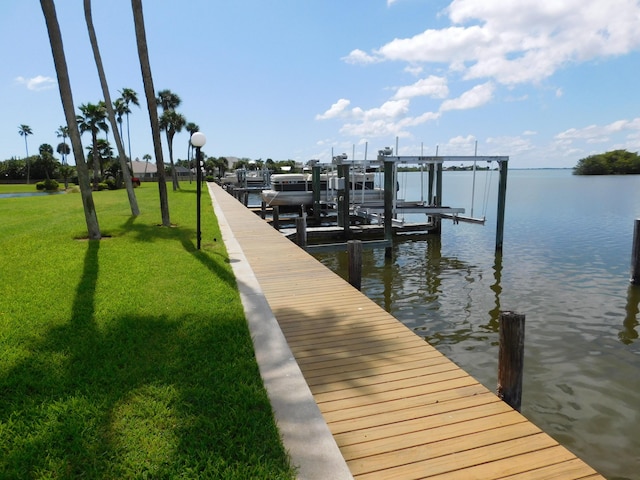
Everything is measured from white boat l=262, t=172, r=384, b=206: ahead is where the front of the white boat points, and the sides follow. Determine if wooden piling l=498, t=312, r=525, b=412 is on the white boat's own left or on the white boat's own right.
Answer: on the white boat's own left

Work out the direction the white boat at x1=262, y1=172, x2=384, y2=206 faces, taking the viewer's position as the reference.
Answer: facing to the left of the viewer

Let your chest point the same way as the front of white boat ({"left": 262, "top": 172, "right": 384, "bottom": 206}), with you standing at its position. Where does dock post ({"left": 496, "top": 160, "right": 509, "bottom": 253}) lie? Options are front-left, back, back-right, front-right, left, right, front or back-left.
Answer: back-left

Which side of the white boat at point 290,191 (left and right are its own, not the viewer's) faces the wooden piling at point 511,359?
left

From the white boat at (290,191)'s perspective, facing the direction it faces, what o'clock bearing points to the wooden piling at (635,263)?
The wooden piling is roughly at 8 o'clock from the white boat.

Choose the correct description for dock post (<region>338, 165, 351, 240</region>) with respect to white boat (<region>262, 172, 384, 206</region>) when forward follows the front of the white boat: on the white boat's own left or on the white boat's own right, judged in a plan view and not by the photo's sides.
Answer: on the white boat's own left
